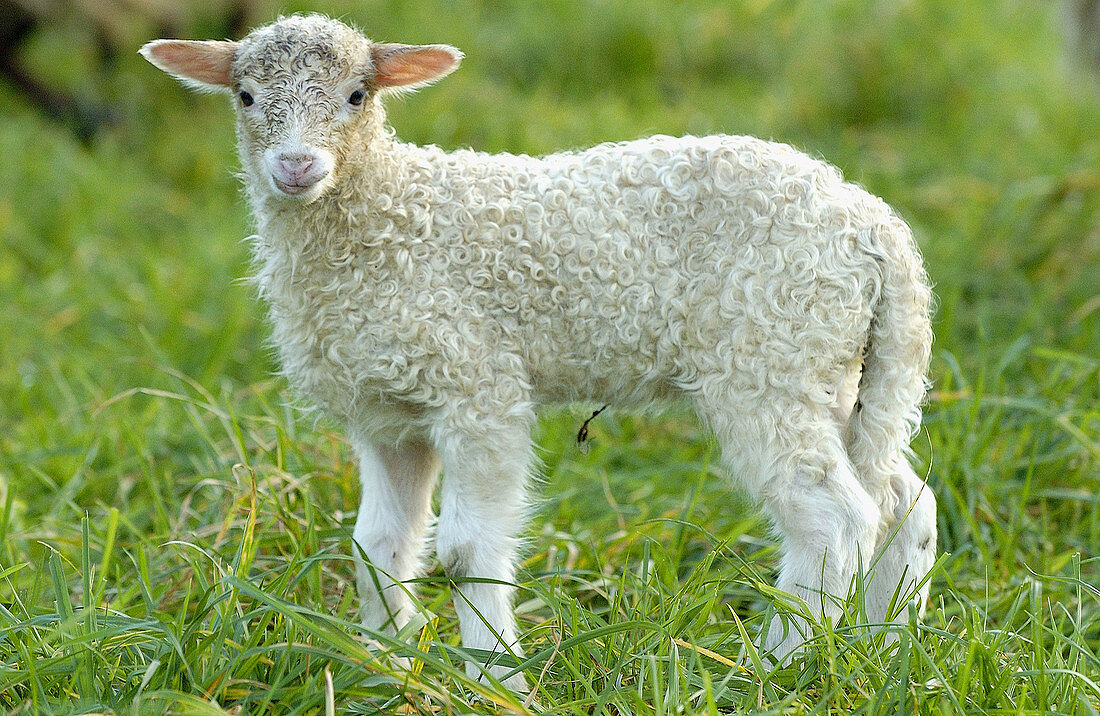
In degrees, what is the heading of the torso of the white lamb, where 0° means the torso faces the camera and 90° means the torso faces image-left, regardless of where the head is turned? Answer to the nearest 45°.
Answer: approximately 90°
